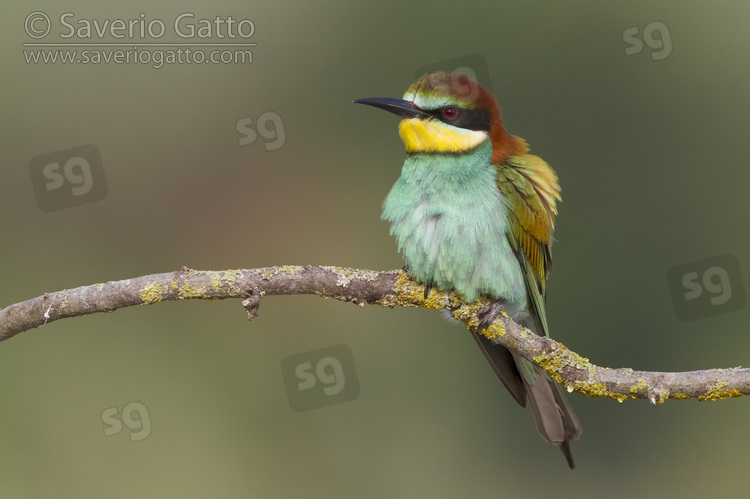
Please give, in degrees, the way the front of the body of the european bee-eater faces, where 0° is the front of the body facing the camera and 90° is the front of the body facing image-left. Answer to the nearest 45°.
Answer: approximately 45°
